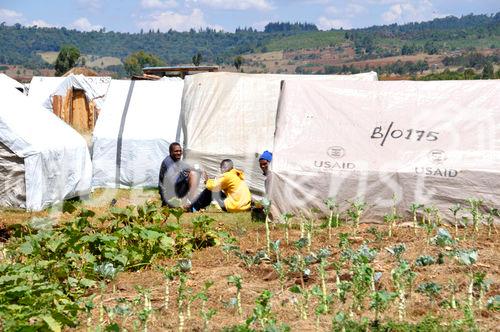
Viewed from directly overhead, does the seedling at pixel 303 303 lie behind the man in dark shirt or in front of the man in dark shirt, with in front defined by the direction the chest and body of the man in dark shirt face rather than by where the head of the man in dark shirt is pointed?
in front

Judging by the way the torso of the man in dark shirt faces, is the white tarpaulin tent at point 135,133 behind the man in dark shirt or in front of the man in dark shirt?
behind

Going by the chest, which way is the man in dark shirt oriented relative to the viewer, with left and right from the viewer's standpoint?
facing the viewer and to the right of the viewer

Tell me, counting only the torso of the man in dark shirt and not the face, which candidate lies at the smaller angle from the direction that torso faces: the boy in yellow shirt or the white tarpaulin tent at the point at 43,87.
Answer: the boy in yellow shirt

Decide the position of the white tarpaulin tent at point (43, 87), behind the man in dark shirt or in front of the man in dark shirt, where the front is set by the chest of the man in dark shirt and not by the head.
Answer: behind

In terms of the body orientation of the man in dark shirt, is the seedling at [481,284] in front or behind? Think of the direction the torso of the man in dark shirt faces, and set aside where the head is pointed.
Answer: in front
